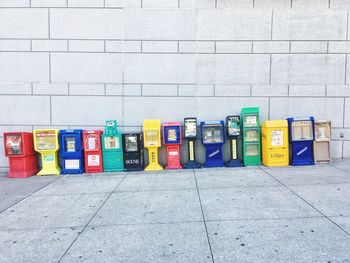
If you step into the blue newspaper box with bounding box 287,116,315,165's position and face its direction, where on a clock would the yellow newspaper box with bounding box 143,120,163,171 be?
The yellow newspaper box is roughly at 2 o'clock from the blue newspaper box.

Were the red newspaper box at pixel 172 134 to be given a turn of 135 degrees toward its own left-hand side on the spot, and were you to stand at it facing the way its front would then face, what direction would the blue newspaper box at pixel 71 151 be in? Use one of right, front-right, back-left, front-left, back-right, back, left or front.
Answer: back-left

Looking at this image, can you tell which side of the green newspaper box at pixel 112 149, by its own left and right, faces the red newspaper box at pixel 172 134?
left

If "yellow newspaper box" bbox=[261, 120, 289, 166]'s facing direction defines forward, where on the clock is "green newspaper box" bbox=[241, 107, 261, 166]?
The green newspaper box is roughly at 3 o'clock from the yellow newspaper box.

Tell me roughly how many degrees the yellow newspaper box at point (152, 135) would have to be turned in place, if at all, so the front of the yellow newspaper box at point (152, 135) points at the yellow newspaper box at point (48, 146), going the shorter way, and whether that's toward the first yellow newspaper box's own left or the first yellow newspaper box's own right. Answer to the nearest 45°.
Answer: approximately 90° to the first yellow newspaper box's own right

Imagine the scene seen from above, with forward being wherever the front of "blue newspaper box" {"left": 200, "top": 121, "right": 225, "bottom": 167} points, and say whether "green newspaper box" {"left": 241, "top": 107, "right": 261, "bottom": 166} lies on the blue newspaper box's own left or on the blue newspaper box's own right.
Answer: on the blue newspaper box's own left

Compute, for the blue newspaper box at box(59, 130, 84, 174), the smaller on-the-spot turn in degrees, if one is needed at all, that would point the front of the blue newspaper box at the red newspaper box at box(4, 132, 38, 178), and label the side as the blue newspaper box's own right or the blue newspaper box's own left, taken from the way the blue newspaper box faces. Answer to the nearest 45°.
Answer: approximately 90° to the blue newspaper box's own right

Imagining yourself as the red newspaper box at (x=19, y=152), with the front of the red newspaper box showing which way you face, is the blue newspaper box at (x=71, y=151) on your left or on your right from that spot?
on your left

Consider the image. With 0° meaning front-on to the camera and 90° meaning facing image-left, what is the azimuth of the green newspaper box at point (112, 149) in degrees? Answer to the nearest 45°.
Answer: approximately 0°

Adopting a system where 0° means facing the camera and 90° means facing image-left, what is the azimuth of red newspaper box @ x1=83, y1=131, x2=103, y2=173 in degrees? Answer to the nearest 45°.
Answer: approximately 0°
